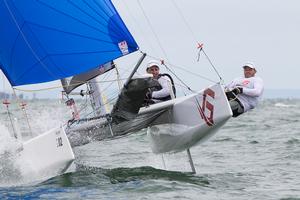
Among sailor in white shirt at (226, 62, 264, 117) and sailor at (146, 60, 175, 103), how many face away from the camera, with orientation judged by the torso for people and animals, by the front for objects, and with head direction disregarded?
0

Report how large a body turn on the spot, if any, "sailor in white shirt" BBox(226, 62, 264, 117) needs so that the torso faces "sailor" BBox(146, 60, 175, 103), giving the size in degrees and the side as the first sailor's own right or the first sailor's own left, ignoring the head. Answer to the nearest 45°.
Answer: approximately 45° to the first sailor's own right

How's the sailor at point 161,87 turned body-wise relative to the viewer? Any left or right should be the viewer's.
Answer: facing the viewer and to the left of the viewer

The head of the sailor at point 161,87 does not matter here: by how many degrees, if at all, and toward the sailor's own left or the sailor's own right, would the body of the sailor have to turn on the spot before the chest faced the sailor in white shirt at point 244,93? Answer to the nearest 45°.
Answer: approximately 135° to the sailor's own left
